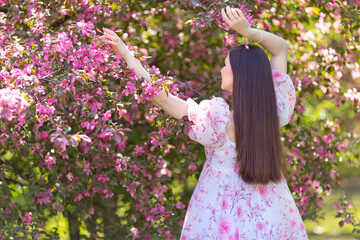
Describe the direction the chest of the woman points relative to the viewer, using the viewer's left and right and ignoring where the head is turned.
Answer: facing away from the viewer and to the left of the viewer

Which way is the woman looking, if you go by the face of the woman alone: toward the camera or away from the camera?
away from the camera
